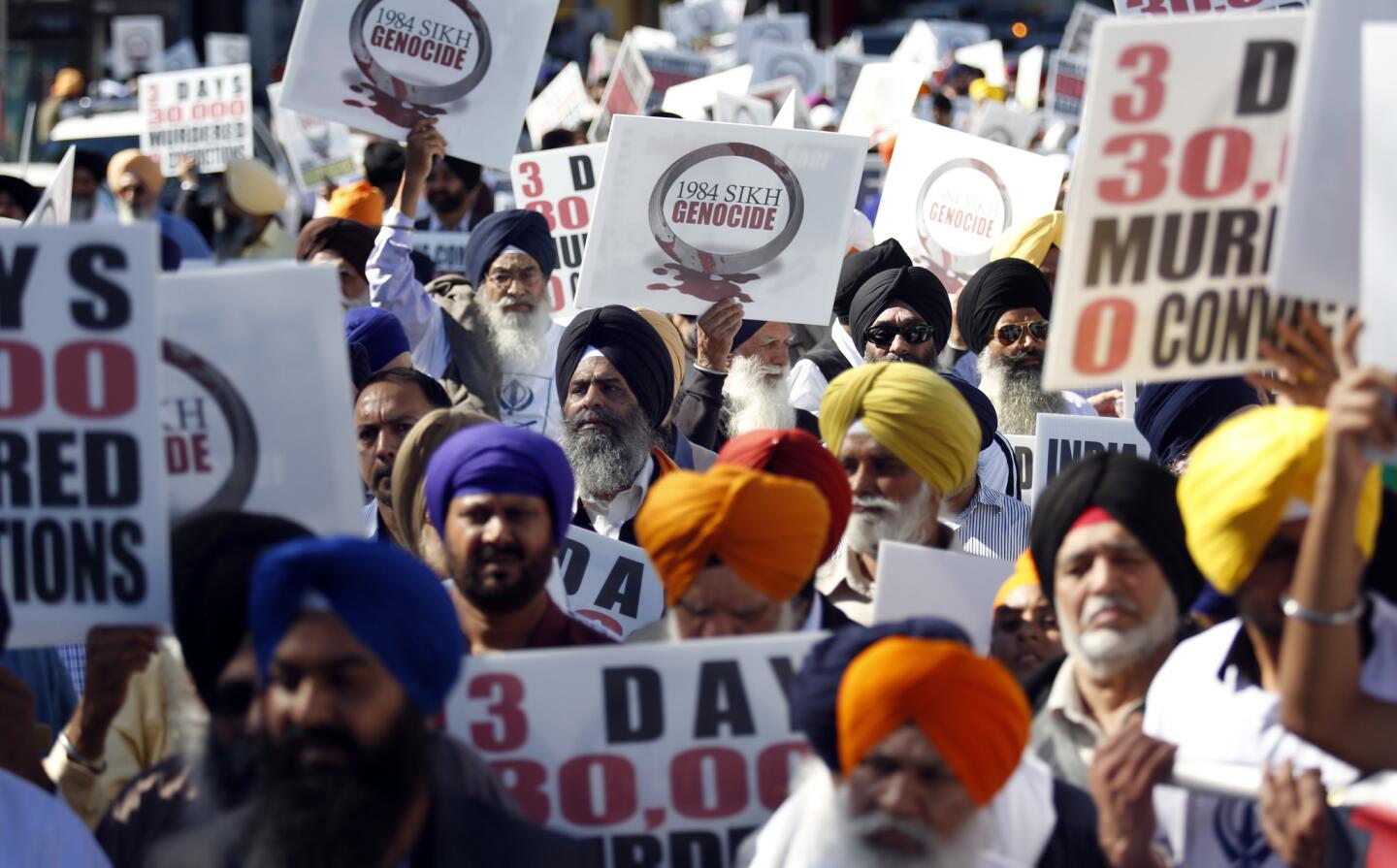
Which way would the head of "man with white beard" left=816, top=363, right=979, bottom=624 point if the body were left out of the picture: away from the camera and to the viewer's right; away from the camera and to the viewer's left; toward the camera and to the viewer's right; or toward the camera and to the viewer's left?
toward the camera and to the viewer's left

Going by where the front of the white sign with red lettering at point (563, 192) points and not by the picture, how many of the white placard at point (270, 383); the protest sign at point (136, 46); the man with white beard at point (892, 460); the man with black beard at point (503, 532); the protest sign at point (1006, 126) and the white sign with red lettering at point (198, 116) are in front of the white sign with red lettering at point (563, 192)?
3

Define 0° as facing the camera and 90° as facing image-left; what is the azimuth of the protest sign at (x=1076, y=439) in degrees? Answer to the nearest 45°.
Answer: approximately 0°

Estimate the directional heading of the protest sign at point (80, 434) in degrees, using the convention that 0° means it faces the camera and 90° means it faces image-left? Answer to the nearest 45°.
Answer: approximately 0°

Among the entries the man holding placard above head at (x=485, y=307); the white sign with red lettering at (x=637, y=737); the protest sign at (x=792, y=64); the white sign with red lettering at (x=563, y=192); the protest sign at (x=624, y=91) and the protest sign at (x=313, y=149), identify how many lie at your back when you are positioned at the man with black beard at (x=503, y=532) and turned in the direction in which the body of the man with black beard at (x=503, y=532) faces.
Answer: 5

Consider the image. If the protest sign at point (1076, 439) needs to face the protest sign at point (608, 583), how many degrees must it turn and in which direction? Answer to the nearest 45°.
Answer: approximately 45° to its right

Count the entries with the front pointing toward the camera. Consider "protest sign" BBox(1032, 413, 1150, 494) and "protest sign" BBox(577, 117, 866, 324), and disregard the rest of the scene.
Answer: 2

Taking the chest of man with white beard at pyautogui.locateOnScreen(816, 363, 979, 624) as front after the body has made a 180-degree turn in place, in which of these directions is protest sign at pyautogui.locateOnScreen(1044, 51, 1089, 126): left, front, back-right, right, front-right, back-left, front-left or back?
front-left

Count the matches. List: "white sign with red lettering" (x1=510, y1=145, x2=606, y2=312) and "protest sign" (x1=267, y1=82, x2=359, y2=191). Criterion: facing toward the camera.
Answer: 2

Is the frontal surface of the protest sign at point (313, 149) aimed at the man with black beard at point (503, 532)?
yes

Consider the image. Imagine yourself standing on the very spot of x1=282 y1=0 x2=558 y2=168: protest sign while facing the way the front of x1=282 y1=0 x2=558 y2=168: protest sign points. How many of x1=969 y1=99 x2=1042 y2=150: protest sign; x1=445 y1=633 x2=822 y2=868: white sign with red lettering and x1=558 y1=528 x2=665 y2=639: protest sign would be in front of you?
2
